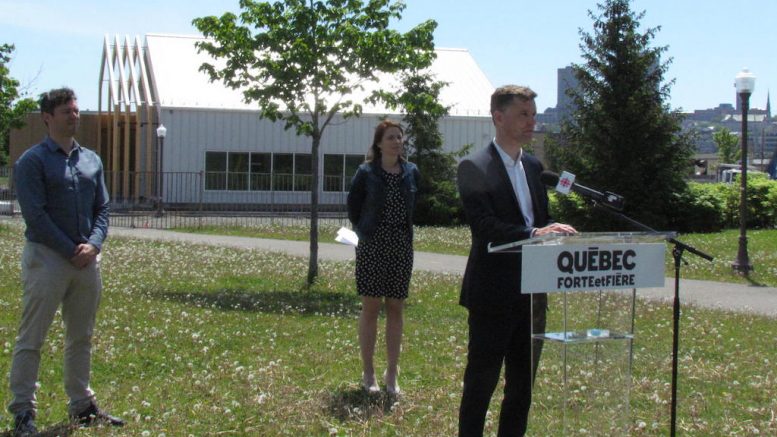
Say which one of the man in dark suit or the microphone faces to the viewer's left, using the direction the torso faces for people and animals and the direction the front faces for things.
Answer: the microphone

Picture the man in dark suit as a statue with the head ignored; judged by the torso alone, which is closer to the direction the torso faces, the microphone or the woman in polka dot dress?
the microphone

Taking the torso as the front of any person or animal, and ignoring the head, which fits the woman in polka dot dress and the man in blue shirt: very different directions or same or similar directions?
same or similar directions

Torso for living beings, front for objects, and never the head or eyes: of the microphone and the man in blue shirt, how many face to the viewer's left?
1

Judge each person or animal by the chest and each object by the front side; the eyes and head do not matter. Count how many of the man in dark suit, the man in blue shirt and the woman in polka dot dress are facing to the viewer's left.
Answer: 0

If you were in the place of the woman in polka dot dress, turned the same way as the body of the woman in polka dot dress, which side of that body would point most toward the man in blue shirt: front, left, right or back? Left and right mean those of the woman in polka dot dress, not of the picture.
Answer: right

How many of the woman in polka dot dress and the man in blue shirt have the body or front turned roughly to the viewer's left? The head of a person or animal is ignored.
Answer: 0

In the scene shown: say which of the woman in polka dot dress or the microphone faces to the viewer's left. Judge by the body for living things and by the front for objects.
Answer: the microphone

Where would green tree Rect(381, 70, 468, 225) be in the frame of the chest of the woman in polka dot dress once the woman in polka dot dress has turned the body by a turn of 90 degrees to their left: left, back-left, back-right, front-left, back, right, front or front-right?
front-left

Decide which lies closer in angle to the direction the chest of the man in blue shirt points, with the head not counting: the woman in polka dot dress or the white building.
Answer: the woman in polka dot dress

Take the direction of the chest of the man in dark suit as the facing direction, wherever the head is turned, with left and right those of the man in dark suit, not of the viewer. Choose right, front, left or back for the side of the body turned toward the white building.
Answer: back

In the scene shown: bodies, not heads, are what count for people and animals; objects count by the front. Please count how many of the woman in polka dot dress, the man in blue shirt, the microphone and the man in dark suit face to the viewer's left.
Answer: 1

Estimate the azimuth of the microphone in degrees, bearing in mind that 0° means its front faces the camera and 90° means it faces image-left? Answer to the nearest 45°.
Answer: approximately 90°

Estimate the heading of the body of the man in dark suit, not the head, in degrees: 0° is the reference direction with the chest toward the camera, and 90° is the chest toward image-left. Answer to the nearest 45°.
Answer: approximately 315°
